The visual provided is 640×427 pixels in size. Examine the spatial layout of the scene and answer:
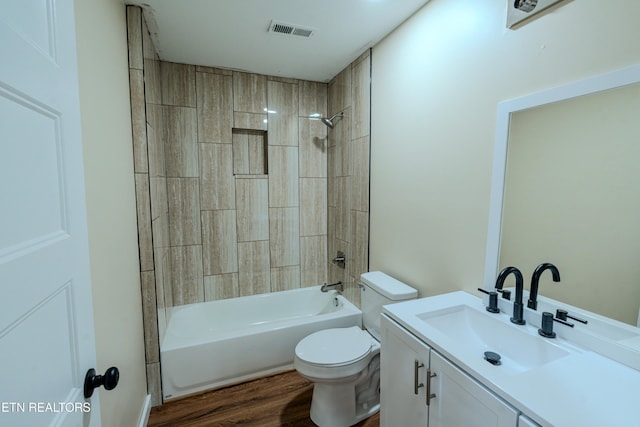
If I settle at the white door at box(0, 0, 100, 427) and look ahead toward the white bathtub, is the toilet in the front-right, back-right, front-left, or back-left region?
front-right

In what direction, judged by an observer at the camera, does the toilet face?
facing the viewer and to the left of the viewer

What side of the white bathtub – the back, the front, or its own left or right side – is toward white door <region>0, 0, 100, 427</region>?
front

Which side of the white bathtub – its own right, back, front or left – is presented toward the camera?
front

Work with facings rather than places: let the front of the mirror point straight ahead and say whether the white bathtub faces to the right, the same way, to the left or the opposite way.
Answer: to the left

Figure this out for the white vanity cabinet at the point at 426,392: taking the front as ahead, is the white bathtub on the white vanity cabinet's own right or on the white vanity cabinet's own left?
on the white vanity cabinet's own right

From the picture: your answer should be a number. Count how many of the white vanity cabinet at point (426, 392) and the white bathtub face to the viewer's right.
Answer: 0

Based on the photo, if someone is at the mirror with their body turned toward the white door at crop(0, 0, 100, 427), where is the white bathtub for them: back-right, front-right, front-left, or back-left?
front-right

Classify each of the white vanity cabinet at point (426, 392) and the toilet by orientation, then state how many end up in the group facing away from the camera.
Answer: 0

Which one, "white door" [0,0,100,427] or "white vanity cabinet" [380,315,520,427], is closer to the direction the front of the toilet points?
the white door

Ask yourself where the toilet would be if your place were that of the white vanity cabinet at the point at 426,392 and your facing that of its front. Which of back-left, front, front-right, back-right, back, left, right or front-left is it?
right

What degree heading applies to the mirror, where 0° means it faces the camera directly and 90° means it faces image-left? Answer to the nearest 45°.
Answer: approximately 45°

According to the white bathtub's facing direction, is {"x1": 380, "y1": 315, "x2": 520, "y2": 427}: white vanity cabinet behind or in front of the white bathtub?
in front

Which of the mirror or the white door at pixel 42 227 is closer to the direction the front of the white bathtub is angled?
the white door
